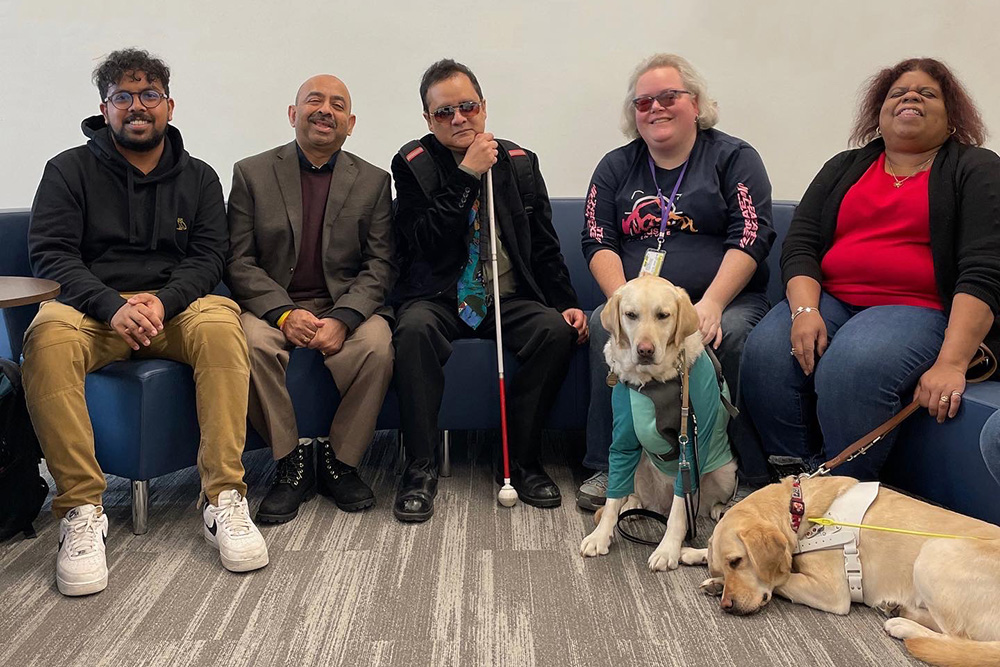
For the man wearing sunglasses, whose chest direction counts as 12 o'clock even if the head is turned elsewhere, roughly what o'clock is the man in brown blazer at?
The man in brown blazer is roughly at 3 o'clock from the man wearing sunglasses.

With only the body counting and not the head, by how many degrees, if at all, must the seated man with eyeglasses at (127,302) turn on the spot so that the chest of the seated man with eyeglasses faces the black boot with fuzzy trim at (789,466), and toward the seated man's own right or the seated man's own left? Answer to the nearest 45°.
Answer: approximately 45° to the seated man's own left

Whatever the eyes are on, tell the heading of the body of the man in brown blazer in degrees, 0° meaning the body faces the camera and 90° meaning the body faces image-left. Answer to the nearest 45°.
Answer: approximately 0°

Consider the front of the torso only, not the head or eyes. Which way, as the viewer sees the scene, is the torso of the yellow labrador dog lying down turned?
to the viewer's left

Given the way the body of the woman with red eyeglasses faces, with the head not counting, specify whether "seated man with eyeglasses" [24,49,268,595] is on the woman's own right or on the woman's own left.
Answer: on the woman's own right

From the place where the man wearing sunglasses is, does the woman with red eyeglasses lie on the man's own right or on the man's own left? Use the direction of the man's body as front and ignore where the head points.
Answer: on the man's own left

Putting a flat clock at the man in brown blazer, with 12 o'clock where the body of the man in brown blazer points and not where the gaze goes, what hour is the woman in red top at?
The woman in red top is roughly at 10 o'clock from the man in brown blazer.

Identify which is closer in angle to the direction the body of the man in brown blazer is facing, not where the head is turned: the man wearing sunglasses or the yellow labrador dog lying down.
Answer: the yellow labrador dog lying down

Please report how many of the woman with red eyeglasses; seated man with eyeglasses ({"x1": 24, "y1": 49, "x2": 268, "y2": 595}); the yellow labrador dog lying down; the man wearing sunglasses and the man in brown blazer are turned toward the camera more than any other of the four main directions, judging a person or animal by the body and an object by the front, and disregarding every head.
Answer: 4

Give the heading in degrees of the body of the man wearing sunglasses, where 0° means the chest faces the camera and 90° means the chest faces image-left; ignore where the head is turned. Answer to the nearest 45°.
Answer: approximately 0°

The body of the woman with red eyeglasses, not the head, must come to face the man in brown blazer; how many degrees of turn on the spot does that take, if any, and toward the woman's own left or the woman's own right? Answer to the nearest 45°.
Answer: approximately 90° to the woman's own right
